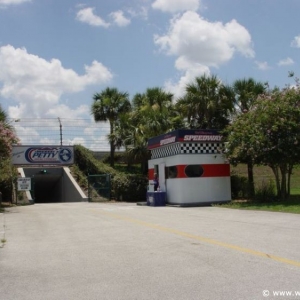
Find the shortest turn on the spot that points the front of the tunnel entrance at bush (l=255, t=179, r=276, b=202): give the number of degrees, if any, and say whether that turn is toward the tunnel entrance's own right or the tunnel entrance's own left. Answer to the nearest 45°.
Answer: approximately 45° to the tunnel entrance's own left

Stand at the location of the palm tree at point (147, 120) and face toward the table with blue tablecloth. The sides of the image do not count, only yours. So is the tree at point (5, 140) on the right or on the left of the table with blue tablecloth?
right

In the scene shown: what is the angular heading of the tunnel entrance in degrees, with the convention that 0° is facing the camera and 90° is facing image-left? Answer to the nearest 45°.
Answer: approximately 0°

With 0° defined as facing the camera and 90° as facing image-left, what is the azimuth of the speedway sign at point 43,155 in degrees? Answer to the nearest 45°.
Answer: approximately 0°

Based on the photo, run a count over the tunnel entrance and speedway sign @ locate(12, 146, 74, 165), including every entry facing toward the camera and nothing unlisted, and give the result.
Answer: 2
